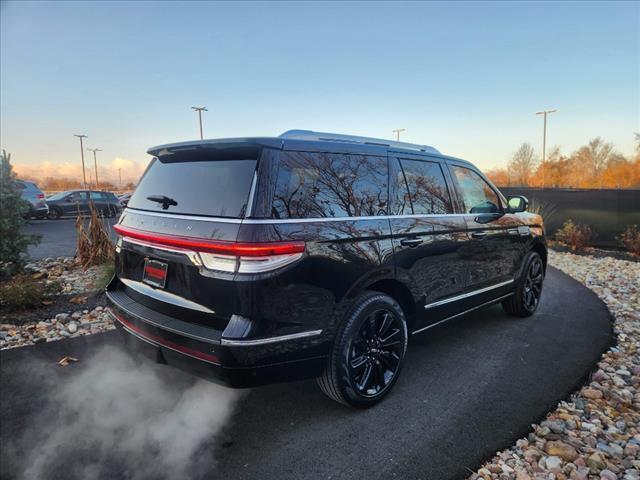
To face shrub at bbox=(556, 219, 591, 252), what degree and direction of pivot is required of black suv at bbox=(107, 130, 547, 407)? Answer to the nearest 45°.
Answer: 0° — it already faces it

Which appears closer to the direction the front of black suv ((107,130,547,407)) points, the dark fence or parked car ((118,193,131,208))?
the dark fence

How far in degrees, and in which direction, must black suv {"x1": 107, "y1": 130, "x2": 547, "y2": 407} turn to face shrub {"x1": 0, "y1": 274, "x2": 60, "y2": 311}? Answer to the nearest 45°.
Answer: approximately 90° to its left

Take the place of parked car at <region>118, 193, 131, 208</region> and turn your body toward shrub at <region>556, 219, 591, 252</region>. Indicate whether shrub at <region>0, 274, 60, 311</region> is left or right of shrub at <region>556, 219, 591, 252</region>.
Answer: right

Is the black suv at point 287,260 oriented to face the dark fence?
yes

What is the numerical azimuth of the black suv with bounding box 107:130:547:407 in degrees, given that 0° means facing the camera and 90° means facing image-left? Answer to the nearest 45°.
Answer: approximately 225°

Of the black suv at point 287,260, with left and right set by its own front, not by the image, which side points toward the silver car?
left

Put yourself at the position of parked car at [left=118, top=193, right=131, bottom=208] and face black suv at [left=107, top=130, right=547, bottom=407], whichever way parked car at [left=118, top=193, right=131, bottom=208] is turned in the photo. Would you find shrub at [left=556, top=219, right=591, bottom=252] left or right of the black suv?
left

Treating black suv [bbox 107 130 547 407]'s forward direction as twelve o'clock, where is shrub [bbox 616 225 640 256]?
The shrub is roughly at 12 o'clock from the black suv.

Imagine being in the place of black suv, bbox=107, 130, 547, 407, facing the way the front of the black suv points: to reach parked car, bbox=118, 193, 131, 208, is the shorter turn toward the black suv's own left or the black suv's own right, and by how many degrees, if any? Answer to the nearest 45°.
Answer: approximately 90° to the black suv's own left

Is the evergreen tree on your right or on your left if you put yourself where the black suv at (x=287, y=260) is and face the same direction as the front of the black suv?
on your left
